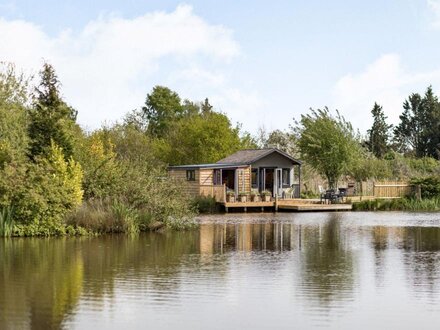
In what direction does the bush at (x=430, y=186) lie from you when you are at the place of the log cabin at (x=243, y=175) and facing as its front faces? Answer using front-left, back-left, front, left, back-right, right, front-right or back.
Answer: front-left

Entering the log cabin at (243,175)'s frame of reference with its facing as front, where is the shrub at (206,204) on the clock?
The shrub is roughly at 2 o'clock from the log cabin.

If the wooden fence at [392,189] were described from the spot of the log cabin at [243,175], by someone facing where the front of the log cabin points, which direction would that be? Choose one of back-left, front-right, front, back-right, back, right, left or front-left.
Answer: front-left

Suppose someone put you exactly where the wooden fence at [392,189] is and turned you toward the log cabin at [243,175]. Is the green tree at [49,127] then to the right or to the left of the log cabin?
left

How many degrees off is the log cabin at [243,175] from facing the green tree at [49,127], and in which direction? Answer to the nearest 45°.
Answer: approximately 45° to its right

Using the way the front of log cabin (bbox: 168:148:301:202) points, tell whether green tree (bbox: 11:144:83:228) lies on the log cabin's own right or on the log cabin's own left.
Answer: on the log cabin's own right

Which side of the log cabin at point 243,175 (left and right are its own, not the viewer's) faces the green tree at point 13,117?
right

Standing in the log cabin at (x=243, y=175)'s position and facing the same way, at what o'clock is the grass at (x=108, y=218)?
The grass is roughly at 2 o'clock from the log cabin.

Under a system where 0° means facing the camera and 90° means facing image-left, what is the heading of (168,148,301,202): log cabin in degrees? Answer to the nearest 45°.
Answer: approximately 315°

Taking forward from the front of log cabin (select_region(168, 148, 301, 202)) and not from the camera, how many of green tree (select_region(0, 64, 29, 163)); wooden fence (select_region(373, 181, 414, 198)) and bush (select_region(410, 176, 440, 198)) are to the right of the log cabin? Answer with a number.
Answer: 1
